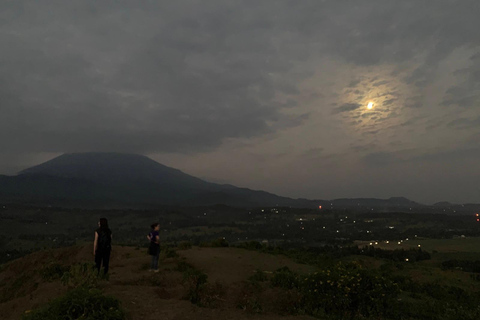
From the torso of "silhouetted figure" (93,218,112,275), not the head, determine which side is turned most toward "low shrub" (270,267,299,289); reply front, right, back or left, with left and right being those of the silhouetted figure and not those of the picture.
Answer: right

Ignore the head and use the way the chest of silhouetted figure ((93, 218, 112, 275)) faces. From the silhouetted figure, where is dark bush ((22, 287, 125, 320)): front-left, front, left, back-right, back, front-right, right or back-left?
back

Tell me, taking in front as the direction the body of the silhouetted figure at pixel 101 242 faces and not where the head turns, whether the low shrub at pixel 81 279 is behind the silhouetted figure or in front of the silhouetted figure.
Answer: behind

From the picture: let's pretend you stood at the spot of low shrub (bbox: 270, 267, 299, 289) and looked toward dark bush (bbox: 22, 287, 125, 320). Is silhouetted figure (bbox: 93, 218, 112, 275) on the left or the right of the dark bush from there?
right

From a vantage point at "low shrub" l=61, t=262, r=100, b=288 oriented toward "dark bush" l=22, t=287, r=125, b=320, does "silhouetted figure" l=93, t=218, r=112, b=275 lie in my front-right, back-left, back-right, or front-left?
back-left

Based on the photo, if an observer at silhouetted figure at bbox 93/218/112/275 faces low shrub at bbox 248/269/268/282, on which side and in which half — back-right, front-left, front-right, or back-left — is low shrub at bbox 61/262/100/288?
back-right

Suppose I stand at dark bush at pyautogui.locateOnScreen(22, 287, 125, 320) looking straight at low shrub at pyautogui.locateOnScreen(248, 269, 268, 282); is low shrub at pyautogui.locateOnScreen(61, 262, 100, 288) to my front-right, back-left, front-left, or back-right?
front-left

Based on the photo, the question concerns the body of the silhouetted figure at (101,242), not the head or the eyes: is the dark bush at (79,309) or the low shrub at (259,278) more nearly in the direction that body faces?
the low shrub

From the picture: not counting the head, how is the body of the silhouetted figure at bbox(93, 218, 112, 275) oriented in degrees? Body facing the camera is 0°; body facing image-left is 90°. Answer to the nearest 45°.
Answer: approximately 180°

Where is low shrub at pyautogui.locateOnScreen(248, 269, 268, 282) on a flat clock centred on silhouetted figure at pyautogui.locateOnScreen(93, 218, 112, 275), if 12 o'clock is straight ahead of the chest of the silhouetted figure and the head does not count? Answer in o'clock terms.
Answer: The low shrub is roughly at 3 o'clock from the silhouetted figure.
